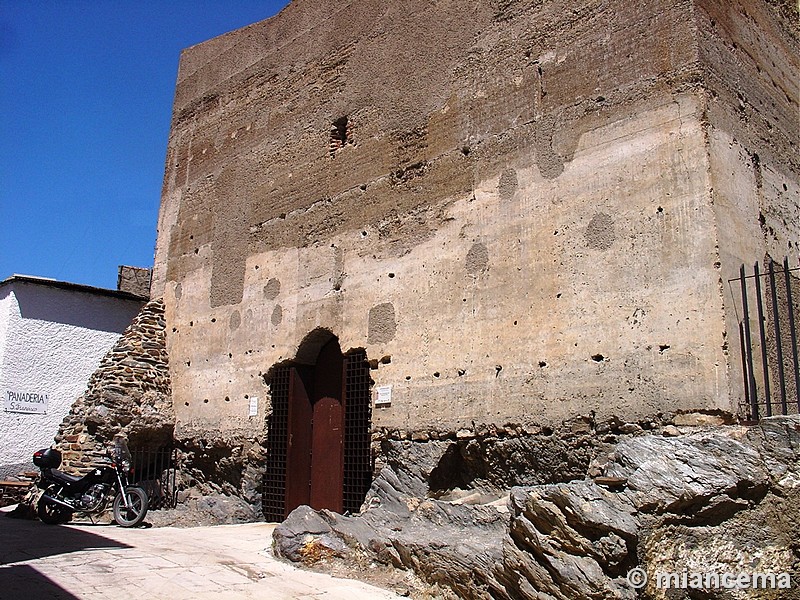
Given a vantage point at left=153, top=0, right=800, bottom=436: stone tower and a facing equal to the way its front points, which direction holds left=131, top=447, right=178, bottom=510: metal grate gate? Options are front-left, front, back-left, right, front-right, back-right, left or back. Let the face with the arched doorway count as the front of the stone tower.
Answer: right

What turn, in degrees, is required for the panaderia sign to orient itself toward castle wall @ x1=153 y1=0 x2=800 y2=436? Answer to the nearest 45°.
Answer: approximately 45° to its left

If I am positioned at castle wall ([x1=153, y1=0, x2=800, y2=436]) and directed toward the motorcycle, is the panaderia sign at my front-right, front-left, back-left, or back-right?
front-right

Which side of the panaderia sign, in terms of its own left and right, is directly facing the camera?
front

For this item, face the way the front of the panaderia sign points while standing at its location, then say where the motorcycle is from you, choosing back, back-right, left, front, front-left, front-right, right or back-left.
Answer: front

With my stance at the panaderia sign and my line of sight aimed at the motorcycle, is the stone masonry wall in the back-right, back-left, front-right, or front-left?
front-left

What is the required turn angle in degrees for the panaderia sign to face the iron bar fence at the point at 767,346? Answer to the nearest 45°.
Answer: approximately 45° to its left

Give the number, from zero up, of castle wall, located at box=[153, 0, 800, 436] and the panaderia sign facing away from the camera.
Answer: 0

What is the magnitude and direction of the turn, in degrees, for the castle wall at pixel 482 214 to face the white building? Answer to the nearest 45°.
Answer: approximately 90° to its right

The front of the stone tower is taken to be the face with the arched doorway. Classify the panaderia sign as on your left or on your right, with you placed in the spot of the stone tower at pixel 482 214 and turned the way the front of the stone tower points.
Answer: on your right

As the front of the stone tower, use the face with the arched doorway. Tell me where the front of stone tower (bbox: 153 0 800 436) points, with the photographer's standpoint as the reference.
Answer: facing the viewer and to the left of the viewer

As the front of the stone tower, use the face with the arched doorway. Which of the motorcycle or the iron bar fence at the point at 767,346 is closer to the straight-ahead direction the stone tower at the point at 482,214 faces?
the motorcycle

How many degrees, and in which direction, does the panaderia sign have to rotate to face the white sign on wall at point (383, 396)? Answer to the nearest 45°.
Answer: approximately 45° to its left
